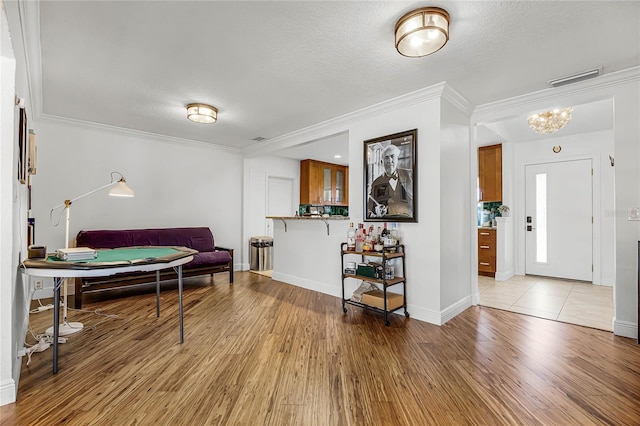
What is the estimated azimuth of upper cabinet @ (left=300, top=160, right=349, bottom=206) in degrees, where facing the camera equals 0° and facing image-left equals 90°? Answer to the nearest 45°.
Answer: approximately 315°

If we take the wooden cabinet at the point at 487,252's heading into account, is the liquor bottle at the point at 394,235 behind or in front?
in front

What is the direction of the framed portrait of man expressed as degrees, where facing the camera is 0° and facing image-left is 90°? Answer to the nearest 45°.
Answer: approximately 45°

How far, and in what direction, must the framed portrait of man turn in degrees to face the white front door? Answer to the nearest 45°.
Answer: approximately 180°

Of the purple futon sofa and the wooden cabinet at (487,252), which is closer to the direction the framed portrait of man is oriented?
the purple futon sofa

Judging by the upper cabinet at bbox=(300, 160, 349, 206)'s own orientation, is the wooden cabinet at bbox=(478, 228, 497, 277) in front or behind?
in front

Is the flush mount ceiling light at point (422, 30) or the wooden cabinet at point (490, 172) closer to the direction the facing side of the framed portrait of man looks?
the flush mount ceiling light

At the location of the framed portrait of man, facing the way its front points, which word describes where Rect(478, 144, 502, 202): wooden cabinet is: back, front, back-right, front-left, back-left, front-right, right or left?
back

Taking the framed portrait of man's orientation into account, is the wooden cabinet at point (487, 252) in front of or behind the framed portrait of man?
behind

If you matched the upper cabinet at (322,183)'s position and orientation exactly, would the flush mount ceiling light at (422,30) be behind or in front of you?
in front

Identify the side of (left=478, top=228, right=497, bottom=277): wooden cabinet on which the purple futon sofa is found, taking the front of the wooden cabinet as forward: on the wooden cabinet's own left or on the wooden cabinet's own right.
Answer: on the wooden cabinet's own right
